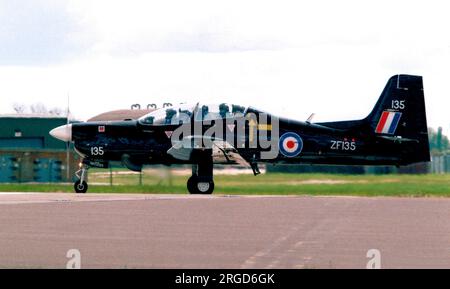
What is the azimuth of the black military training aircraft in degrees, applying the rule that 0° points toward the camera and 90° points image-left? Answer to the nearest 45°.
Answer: approximately 90°
